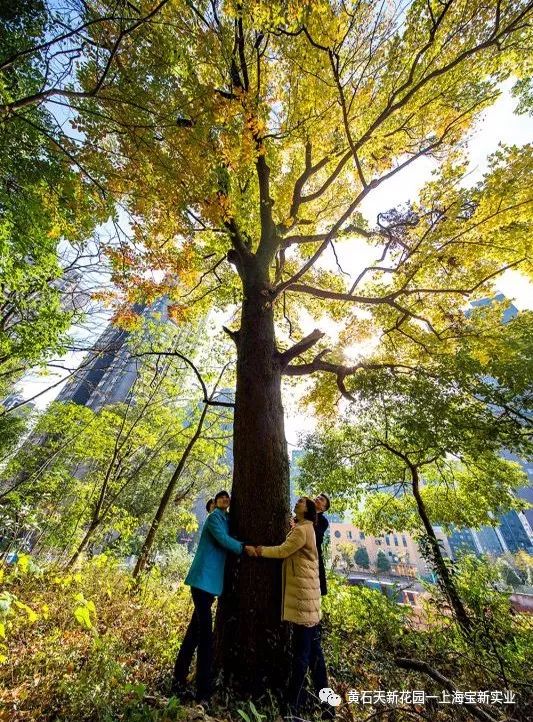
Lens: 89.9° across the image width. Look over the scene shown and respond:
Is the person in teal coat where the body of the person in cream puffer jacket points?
yes

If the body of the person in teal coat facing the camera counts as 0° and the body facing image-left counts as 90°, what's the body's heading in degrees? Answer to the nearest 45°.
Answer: approximately 270°

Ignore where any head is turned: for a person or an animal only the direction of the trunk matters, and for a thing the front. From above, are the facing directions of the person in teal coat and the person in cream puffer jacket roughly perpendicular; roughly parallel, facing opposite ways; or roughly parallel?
roughly parallel, facing opposite ways

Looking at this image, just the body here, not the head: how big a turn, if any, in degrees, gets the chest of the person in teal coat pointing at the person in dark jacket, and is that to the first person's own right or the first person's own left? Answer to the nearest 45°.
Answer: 0° — they already face them

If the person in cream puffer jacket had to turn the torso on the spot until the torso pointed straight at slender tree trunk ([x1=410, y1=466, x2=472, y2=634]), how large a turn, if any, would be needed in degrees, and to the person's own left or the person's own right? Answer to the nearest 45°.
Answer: approximately 135° to the person's own right

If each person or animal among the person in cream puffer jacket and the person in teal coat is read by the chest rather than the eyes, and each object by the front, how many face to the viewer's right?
1

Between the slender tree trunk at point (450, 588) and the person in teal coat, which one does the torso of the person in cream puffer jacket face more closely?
the person in teal coat

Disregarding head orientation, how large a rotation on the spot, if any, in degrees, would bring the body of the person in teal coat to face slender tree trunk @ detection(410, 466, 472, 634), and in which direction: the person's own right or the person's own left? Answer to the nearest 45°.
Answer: approximately 45° to the person's own left

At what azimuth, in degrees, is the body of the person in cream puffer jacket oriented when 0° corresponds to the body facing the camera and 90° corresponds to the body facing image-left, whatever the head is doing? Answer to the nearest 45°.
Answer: approximately 90°

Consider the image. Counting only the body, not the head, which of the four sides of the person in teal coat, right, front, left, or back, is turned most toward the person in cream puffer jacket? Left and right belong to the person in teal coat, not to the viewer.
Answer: front

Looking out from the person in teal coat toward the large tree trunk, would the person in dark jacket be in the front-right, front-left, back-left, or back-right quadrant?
front-left

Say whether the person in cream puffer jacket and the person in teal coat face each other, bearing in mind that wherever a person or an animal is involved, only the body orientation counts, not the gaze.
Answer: yes
